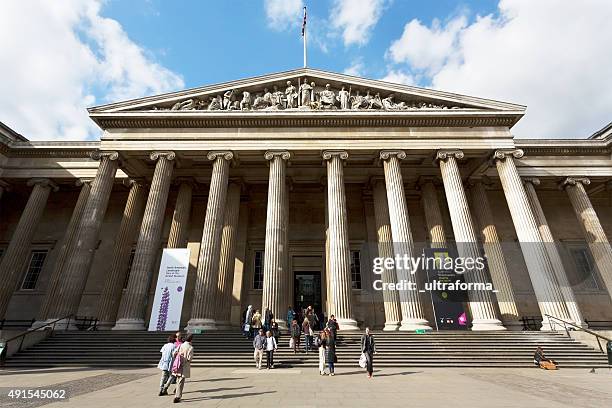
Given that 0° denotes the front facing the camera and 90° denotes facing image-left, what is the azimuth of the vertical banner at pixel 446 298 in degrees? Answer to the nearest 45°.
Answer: approximately 0°

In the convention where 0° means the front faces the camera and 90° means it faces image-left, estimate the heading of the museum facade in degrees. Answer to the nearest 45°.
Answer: approximately 0°

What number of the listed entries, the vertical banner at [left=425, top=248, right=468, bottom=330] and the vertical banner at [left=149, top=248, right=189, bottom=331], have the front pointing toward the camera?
2

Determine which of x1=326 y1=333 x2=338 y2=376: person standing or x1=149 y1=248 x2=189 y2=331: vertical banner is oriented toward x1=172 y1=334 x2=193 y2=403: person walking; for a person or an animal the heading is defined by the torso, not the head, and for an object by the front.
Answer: the vertical banner
